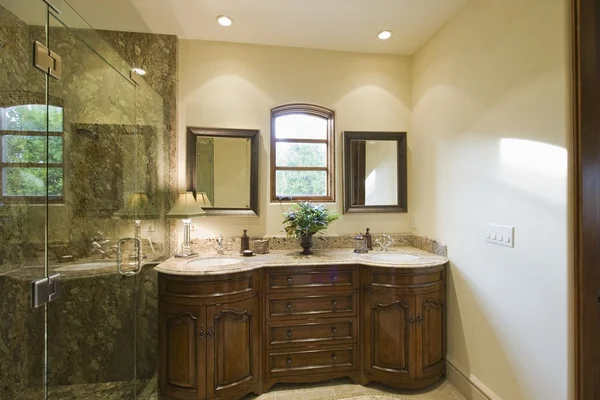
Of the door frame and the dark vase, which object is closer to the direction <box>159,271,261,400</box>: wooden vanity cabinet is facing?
the door frame

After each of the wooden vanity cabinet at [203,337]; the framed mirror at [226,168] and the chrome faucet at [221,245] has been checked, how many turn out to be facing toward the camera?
3

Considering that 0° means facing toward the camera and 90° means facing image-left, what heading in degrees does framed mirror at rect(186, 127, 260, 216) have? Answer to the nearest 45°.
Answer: approximately 0°

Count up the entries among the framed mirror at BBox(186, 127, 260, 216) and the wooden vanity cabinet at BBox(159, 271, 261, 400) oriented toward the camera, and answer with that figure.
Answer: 2

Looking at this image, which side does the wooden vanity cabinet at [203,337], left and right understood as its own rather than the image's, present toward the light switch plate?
left

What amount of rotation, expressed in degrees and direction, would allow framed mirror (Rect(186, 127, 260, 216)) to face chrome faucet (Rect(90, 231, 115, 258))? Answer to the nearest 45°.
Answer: approximately 45° to its right

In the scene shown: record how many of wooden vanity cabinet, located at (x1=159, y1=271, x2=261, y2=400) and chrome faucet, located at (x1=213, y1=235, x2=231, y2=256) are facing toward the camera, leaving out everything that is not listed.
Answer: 2
